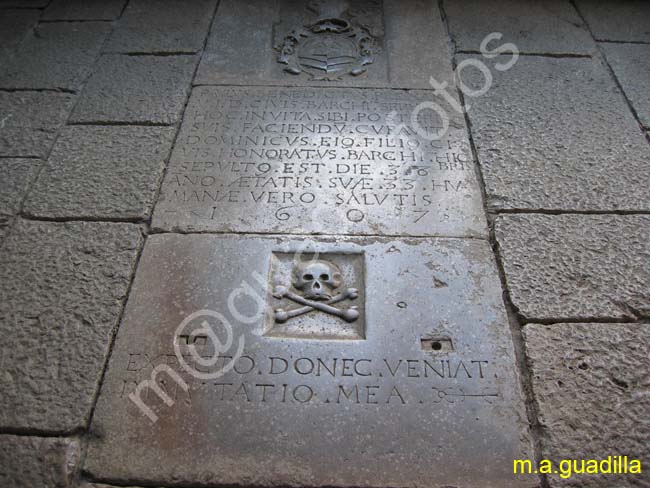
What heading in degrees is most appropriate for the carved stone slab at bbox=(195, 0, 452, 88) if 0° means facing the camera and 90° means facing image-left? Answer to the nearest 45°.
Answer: approximately 0°

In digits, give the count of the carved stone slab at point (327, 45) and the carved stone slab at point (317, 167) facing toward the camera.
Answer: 2

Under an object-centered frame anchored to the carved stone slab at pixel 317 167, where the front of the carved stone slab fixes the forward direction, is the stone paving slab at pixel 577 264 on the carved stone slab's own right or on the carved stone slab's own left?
on the carved stone slab's own left
